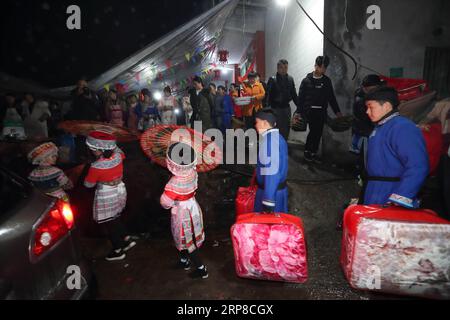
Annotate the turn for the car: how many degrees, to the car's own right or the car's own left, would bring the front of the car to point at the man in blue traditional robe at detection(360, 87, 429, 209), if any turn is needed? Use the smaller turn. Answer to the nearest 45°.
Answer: approximately 135° to the car's own right

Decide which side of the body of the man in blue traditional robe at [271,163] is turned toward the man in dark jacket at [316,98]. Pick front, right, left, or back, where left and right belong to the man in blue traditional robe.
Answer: right

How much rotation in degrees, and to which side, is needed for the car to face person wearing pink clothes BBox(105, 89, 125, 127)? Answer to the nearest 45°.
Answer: approximately 45° to its right

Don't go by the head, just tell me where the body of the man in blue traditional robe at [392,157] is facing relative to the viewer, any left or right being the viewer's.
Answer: facing to the left of the viewer

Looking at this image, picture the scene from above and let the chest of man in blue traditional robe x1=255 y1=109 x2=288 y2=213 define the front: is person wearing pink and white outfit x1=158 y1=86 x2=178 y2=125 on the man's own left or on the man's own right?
on the man's own right

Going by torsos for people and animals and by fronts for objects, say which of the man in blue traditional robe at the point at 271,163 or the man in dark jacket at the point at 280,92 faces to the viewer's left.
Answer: the man in blue traditional robe

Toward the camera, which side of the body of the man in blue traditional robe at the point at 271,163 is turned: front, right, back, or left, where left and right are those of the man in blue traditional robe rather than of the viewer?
left

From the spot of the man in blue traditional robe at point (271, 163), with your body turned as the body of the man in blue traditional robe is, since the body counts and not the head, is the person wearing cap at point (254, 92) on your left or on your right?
on your right

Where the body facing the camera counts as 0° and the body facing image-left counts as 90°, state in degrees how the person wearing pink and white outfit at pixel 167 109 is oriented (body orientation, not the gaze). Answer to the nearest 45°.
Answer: approximately 0°

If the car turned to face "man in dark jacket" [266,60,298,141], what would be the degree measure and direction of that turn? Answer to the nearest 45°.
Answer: approximately 90° to its right

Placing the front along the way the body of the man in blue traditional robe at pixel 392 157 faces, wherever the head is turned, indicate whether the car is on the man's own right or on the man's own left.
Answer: on the man's own left

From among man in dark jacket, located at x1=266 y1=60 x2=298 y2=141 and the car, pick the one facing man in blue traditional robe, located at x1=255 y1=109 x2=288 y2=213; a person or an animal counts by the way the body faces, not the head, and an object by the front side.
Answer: the man in dark jacket
